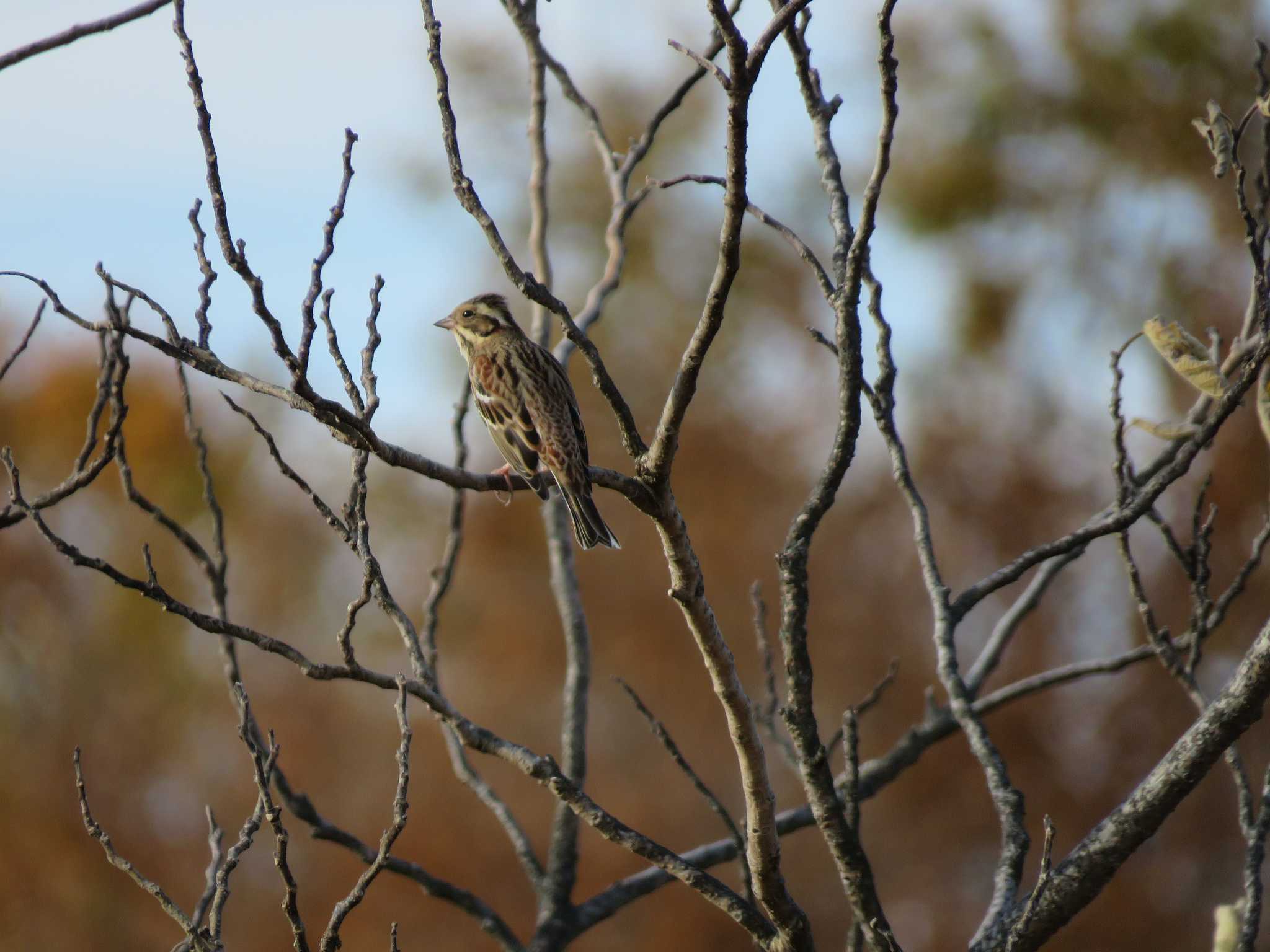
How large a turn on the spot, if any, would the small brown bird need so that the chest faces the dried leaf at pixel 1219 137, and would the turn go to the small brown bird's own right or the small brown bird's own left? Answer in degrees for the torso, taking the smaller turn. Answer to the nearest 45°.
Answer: approximately 135° to the small brown bird's own right

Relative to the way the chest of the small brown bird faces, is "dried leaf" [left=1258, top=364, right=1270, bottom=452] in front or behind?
behind

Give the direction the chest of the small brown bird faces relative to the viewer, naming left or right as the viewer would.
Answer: facing away from the viewer and to the left of the viewer

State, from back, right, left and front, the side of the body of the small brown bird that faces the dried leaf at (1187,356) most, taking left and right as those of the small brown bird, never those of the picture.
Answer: back
